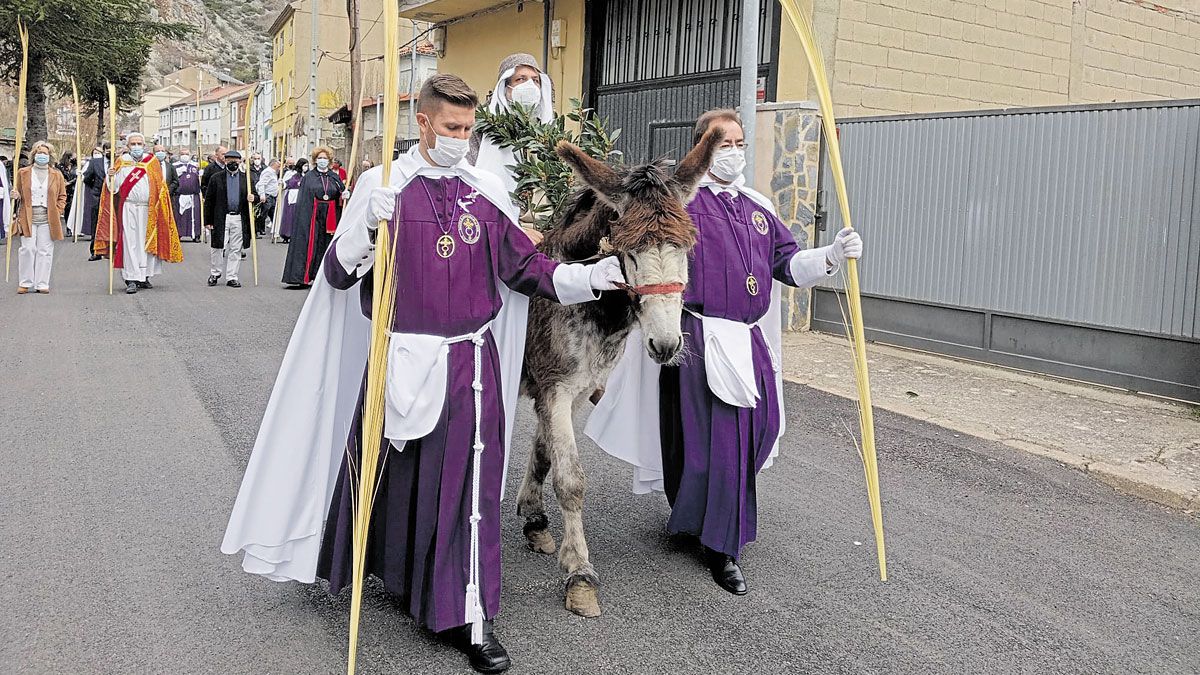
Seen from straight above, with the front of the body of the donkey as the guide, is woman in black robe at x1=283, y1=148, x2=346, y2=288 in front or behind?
behind

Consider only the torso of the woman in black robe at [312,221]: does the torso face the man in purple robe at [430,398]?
yes

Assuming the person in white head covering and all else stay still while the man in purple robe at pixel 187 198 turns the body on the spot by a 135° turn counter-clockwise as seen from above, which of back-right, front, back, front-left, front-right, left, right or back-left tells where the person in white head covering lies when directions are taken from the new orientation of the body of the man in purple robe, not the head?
back-right

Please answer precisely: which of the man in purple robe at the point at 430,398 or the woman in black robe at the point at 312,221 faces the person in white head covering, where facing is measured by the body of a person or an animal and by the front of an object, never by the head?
the woman in black robe

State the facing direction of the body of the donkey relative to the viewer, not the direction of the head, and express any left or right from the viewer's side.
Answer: facing the viewer and to the right of the viewer

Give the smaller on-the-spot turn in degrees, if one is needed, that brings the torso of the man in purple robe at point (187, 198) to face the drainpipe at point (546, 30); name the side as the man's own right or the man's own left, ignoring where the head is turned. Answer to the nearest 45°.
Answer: approximately 45° to the man's own left

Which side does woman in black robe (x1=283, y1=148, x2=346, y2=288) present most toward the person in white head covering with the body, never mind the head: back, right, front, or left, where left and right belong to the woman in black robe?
front

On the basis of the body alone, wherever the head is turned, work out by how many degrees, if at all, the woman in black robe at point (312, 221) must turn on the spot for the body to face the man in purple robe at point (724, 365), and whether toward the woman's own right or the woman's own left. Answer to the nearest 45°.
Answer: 0° — they already face them

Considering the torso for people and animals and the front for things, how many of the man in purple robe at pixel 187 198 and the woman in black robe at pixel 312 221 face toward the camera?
2

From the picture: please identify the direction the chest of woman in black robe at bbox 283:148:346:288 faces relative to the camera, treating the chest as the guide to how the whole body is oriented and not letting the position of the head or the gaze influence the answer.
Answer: toward the camera

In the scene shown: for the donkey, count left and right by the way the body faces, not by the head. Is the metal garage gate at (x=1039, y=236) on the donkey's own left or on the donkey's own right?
on the donkey's own left

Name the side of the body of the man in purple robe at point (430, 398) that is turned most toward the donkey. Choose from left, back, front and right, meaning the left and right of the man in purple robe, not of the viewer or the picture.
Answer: left

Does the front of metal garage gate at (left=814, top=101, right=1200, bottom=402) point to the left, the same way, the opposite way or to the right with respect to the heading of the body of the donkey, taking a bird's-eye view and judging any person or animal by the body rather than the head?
to the right

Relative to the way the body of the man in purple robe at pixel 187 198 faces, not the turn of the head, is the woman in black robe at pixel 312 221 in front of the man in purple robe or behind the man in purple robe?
in front

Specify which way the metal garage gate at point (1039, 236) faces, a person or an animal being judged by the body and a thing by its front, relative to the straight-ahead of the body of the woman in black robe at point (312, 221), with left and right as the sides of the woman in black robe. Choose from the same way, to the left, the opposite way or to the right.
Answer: to the right
